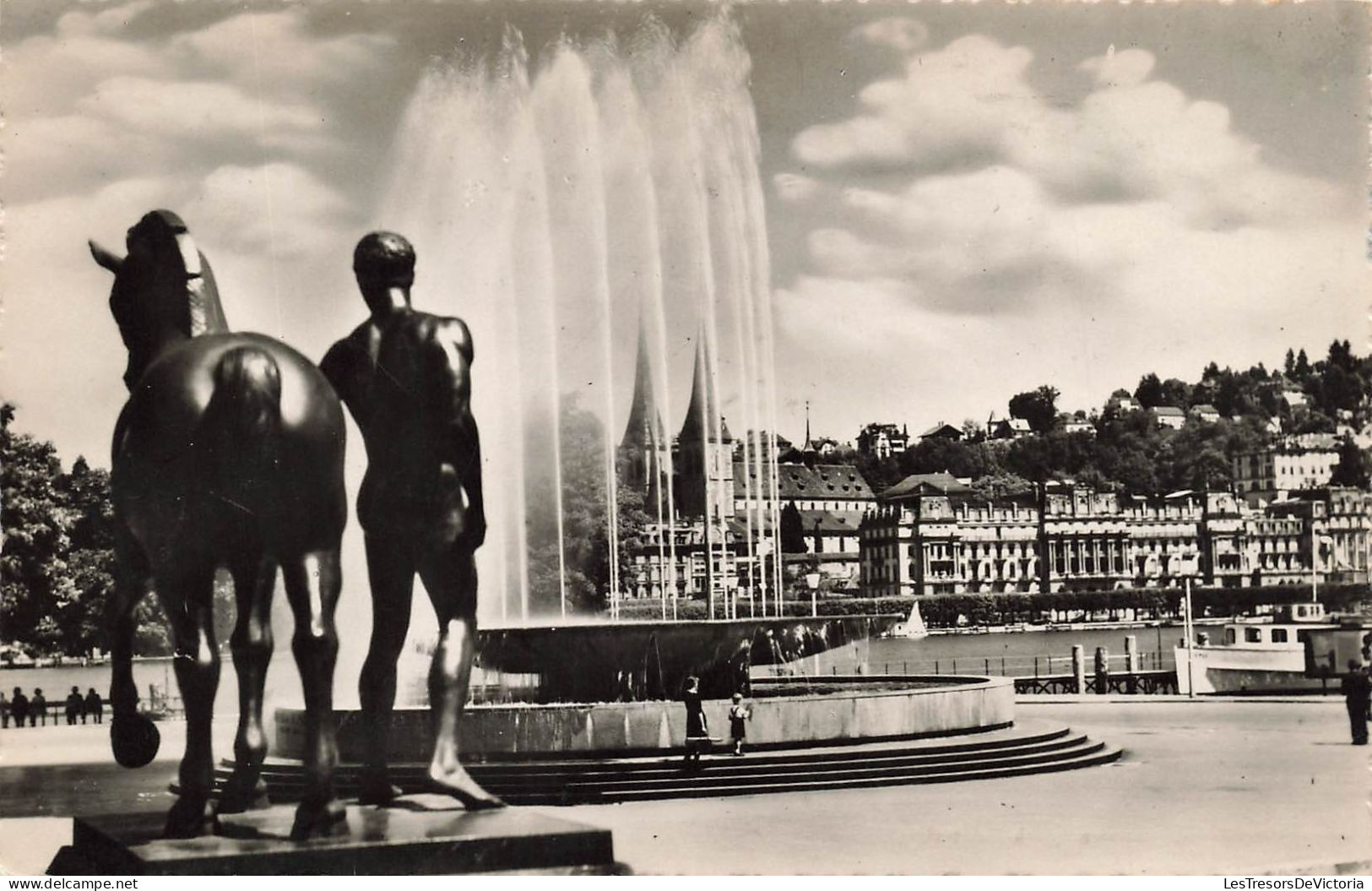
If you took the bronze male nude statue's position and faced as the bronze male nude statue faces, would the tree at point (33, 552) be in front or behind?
in front

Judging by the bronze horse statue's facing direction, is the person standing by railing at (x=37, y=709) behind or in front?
in front

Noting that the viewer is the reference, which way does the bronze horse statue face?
facing away from the viewer

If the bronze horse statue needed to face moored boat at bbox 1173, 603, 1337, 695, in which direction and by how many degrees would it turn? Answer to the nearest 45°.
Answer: approximately 45° to its right

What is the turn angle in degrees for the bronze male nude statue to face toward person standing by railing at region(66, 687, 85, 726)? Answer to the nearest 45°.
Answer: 0° — it already faces them

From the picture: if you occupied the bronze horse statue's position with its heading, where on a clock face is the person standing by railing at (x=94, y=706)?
The person standing by railing is roughly at 12 o'clock from the bronze horse statue.

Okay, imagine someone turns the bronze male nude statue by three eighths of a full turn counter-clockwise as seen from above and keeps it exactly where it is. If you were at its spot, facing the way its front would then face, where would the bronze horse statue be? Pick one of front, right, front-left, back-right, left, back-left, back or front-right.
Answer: front

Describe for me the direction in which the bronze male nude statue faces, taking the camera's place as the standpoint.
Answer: facing away from the viewer

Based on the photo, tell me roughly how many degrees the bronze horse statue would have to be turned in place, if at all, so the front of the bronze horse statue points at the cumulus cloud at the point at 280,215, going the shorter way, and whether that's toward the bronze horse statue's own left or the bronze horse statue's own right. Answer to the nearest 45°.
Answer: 0° — it already faces it
